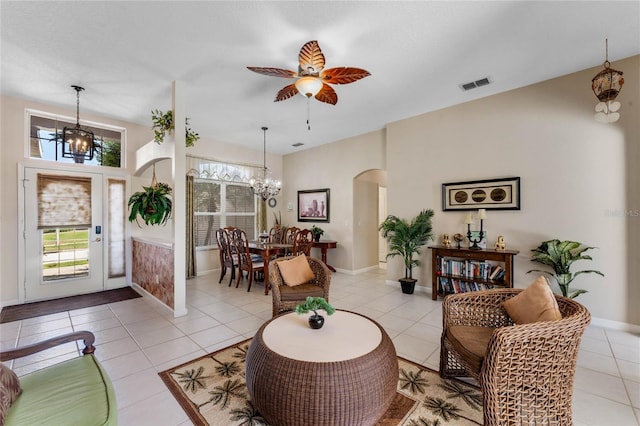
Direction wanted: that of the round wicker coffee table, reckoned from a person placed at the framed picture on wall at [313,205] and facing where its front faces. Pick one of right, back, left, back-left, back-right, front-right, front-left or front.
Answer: front-left

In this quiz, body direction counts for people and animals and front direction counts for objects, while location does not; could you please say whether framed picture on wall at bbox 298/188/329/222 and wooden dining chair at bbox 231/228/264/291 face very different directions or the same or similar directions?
very different directions

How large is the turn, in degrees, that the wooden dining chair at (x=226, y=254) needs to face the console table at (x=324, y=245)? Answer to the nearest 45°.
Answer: approximately 45° to its right

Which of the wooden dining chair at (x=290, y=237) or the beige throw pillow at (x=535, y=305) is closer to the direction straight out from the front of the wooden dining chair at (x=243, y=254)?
the wooden dining chair

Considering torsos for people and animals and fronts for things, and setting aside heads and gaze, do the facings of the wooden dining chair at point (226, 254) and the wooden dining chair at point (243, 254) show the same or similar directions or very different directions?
same or similar directions

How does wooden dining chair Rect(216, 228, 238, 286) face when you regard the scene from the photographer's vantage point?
facing away from the viewer and to the right of the viewer

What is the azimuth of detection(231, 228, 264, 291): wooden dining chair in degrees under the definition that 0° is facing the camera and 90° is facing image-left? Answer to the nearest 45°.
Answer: approximately 225°

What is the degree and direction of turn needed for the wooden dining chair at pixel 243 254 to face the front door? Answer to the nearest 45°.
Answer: approximately 135° to its left

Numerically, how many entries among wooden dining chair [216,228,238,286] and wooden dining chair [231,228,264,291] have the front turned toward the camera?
0

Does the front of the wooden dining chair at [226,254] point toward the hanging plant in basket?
no

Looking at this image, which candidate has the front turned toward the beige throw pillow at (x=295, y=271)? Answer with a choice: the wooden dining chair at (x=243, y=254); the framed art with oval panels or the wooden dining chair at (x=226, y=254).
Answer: the framed art with oval panels

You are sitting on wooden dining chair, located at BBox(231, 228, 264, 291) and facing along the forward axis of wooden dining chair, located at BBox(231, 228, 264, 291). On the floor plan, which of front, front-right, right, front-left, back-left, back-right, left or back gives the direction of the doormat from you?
back-left

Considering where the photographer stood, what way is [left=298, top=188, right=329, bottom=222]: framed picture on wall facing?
facing the viewer and to the left of the viewer
